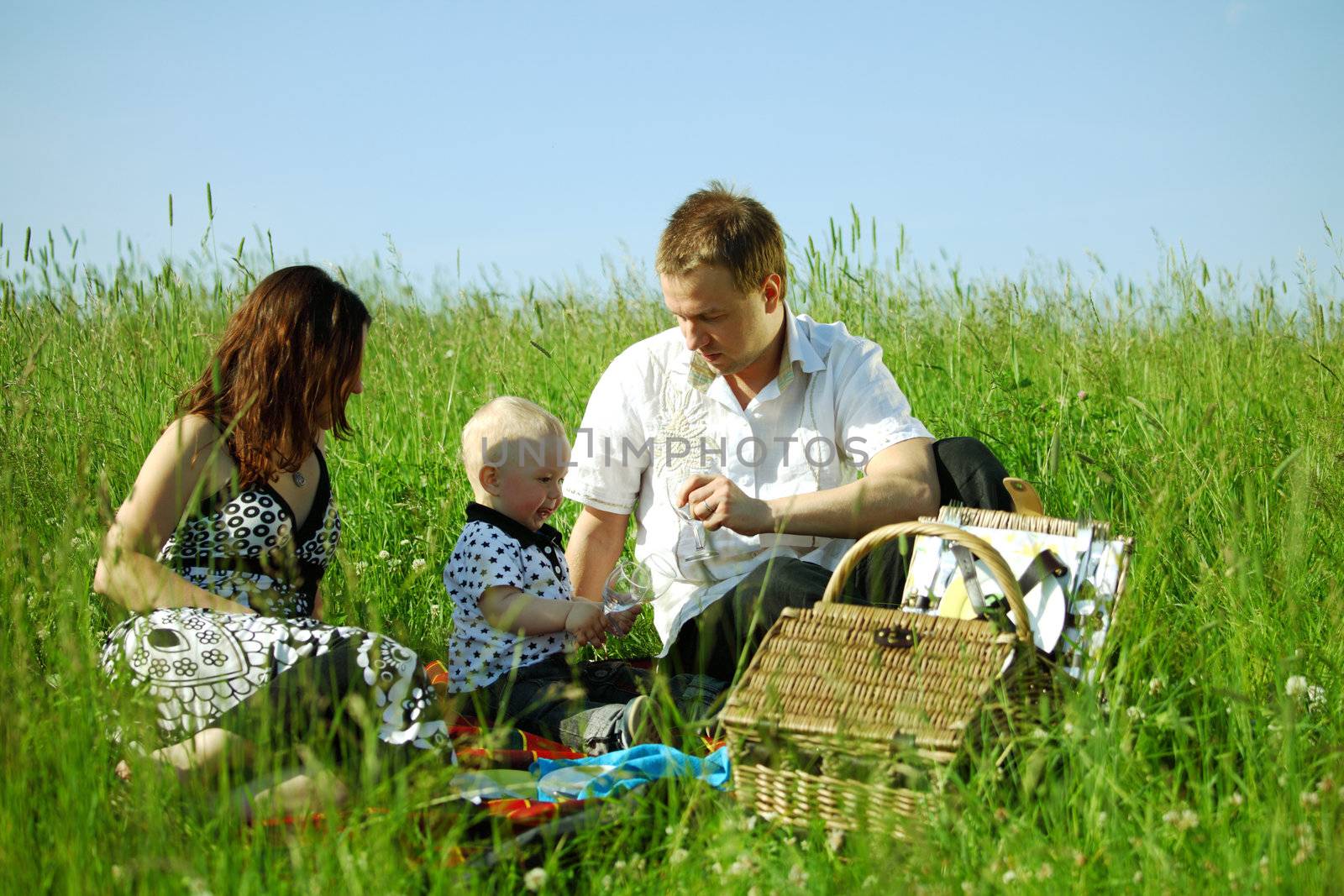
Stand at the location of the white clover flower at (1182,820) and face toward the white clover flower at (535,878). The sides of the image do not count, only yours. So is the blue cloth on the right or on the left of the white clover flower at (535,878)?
right

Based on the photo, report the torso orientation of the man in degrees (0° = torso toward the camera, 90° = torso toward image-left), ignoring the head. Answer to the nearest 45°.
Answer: approximately 0°

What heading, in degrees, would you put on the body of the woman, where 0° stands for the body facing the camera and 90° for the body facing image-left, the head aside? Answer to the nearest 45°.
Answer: approximately 315°

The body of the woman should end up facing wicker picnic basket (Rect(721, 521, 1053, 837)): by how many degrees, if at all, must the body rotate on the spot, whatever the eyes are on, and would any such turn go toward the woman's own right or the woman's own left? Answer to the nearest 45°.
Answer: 0° — they already face it

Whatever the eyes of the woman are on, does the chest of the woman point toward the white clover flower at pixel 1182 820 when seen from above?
yes

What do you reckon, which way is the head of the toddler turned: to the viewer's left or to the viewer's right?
to the viewer's right

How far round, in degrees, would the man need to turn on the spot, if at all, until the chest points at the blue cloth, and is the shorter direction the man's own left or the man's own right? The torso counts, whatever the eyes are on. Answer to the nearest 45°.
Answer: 0° — they already face it
